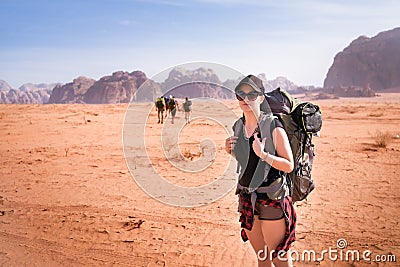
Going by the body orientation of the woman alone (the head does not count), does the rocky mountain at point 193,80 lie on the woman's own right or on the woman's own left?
on the woman's own right

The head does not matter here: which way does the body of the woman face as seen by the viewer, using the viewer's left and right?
facing the viewer and to the left of the viewer
